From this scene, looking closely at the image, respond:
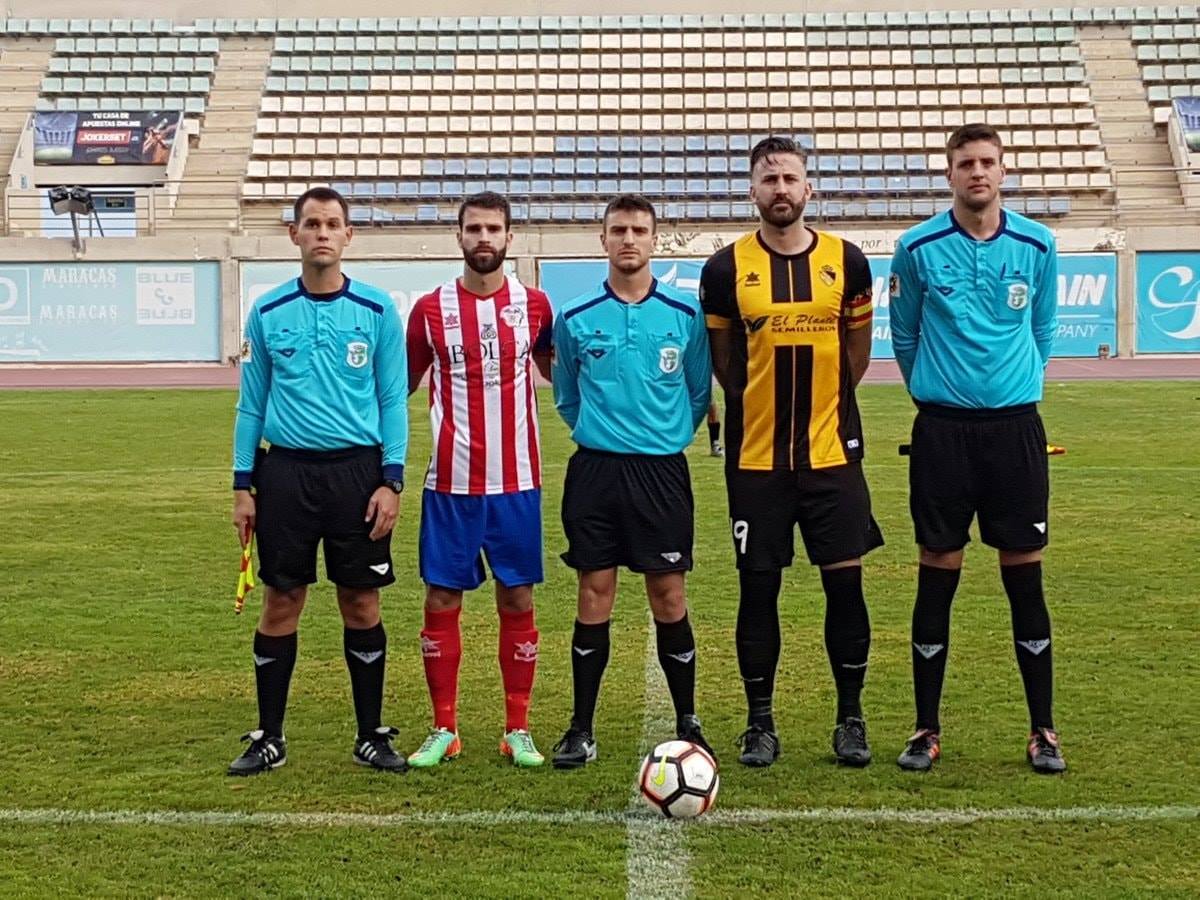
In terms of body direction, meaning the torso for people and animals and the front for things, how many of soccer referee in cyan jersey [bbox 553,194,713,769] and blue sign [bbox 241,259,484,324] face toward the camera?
2

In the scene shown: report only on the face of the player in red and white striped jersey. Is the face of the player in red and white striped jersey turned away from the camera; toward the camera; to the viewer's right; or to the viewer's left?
toward the camera

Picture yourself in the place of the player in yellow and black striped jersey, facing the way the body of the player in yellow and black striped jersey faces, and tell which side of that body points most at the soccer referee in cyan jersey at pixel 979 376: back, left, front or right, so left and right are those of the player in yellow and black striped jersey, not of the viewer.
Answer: left

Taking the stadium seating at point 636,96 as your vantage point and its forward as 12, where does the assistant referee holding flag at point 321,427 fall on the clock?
The assistant referee holding flag is roughly at 12 o'clock from the stadium seating.

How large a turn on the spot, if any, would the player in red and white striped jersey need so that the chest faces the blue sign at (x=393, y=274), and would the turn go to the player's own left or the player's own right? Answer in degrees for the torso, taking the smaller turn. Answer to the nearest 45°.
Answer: approximately 180°

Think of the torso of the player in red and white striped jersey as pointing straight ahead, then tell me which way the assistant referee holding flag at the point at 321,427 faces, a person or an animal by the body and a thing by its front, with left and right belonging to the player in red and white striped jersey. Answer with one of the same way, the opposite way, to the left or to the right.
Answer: the same way

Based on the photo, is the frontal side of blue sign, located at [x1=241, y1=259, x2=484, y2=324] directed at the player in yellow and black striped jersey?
yes

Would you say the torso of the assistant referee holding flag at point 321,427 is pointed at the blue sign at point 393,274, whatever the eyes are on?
no

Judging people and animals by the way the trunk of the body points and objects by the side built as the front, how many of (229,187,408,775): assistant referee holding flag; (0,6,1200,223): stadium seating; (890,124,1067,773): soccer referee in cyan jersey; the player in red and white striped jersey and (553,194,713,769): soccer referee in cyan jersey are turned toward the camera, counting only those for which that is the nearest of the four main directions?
5

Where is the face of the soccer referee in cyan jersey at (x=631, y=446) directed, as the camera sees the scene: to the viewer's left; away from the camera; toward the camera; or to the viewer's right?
toward the camera

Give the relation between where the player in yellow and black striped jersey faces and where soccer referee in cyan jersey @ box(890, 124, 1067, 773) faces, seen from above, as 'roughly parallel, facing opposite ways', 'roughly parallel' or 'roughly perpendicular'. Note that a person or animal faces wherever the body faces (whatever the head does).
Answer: roughly parallel

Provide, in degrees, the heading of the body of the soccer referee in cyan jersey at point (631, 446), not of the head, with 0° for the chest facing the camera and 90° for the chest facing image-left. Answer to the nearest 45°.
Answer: approximately 0°

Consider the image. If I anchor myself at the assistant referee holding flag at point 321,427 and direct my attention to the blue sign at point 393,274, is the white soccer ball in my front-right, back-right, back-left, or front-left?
back-right

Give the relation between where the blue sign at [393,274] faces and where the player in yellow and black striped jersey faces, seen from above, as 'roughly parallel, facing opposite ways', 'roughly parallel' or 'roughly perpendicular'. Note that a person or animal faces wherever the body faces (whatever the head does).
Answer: roughly parallel

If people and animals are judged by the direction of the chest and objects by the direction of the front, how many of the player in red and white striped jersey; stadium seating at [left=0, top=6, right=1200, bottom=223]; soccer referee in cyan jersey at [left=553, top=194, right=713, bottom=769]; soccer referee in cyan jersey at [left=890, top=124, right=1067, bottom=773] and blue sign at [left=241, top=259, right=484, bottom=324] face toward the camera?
5

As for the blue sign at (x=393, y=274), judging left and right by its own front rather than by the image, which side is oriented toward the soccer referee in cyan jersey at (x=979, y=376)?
front

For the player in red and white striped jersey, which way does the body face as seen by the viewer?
toward the camera

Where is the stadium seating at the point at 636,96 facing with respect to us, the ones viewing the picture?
facing the viewer
